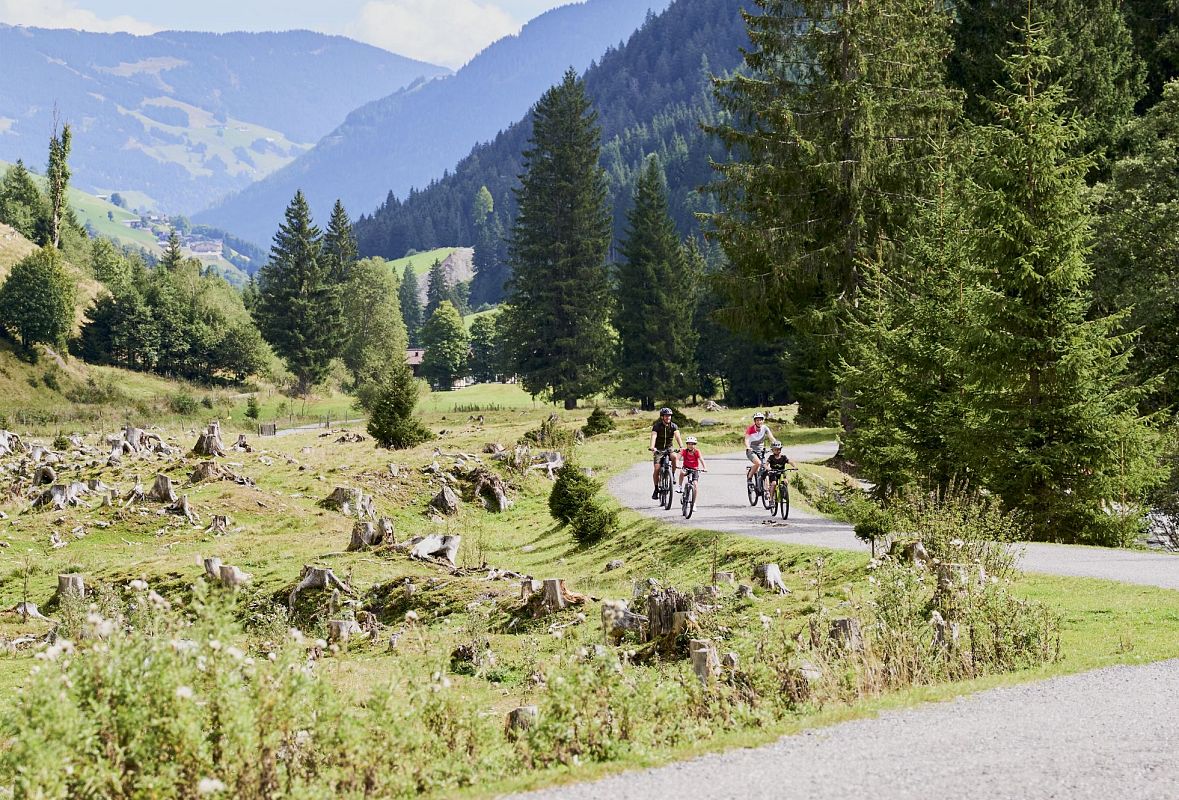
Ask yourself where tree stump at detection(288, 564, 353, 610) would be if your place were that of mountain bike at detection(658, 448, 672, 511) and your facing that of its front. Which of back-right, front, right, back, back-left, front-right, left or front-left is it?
front-right

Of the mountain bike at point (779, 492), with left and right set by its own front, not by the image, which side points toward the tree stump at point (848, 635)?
front

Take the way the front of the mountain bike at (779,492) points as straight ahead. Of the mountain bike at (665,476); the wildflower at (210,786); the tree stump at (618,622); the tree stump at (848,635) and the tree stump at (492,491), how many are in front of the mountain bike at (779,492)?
3

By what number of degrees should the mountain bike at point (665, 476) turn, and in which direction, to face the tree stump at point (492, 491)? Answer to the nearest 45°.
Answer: approximately 135° to its right

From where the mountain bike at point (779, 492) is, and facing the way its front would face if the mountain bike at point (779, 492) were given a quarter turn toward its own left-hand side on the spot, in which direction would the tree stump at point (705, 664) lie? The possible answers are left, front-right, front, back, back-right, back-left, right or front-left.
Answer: right

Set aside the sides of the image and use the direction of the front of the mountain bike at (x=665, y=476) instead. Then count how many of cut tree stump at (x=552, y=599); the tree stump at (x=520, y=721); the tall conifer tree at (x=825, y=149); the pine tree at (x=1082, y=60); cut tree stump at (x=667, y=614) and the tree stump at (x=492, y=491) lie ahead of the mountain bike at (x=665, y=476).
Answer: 3

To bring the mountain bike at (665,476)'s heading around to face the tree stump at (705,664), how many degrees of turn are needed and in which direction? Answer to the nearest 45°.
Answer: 0° — it already faces it

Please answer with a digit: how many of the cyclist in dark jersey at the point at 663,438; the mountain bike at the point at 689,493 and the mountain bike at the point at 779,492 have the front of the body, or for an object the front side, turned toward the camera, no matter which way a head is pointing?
3

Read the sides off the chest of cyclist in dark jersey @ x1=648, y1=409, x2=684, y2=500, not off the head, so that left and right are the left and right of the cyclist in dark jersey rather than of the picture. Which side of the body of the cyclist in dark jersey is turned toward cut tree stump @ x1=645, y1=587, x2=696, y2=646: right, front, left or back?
front

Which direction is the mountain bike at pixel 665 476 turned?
toward the camera

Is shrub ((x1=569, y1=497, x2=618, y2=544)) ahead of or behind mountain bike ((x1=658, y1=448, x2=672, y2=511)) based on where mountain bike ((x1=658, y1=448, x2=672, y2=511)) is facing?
ahead

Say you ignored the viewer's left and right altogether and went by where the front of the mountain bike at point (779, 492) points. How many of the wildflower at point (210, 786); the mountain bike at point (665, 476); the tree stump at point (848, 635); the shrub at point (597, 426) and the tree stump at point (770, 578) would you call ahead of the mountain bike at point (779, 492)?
3

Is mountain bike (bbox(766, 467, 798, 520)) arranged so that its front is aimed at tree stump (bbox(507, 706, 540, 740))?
yes

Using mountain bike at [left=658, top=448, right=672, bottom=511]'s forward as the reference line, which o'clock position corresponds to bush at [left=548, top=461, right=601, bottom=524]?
The bush is roughly at 2 o'clock from the mountain bike.

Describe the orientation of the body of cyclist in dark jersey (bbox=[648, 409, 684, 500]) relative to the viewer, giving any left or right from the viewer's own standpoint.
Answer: facing the viewer

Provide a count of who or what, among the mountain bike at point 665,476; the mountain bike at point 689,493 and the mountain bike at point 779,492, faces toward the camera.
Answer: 3

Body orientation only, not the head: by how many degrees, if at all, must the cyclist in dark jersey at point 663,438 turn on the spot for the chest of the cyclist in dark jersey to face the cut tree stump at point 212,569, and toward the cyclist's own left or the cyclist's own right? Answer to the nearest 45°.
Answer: approximately 45° to the cyclist's own right

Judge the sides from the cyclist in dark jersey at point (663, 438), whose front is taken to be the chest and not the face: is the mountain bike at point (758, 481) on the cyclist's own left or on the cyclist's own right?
on the cyclist's own left
